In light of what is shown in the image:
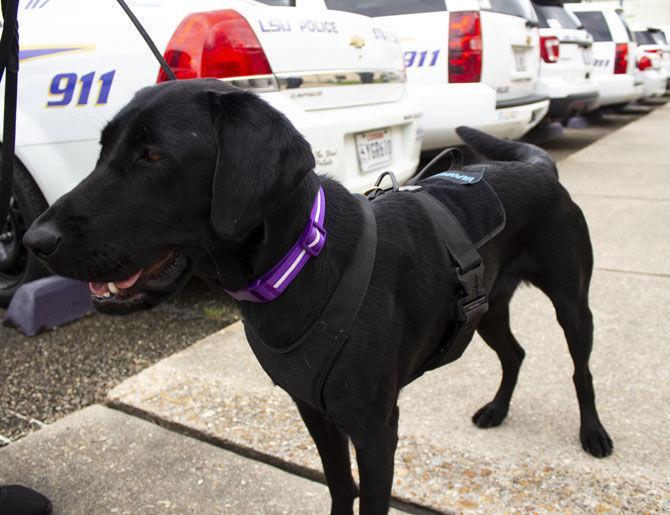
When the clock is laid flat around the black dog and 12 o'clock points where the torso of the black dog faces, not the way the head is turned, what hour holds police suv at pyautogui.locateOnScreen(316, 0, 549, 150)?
The police suv is roughly at 5 o'clock from the black dog.

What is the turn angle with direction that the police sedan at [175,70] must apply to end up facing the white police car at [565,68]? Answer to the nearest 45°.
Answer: approximately 90° to its right

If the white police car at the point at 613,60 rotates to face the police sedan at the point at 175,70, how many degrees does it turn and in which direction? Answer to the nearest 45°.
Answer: approximately 135° to its left

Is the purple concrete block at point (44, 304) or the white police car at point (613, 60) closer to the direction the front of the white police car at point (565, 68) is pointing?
the white police car

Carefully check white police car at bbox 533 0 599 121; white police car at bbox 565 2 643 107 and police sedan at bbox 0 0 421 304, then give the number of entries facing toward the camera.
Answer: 0

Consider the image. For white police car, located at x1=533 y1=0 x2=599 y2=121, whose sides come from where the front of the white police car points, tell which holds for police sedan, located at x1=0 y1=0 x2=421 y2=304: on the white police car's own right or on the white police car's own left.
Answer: on the white police car's own left

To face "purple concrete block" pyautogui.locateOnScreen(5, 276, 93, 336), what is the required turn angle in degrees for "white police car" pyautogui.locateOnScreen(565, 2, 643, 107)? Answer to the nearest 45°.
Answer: approximately 135° to its left

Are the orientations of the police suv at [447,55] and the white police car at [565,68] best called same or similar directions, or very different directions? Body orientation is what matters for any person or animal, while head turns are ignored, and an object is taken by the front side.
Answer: same or similar directions

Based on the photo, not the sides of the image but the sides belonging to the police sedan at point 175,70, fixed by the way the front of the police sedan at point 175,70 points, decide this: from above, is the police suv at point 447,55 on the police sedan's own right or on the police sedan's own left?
on the police sedan's own right

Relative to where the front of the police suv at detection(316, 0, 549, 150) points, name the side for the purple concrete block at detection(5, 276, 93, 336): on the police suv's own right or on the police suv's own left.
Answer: on the police suv's own left

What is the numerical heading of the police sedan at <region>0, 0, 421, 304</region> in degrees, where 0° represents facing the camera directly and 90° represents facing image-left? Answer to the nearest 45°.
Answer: approximately 135°

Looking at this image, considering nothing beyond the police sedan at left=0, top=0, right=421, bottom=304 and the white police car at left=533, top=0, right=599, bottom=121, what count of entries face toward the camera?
0
